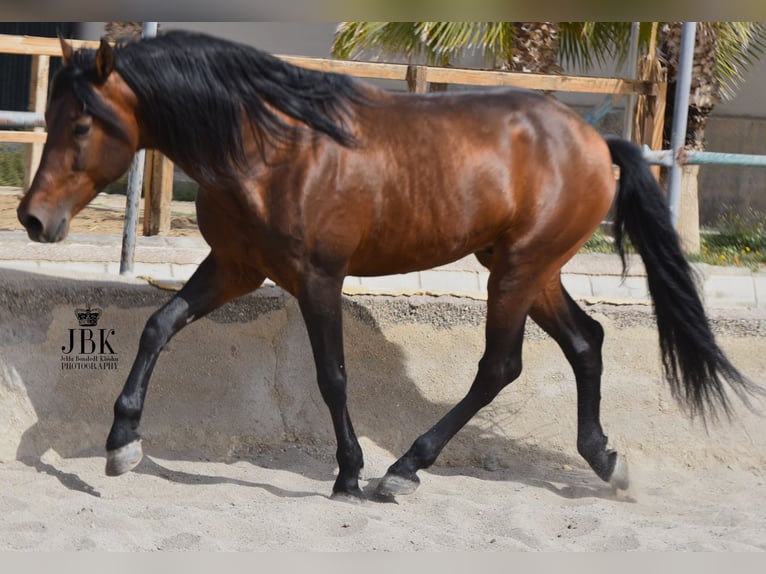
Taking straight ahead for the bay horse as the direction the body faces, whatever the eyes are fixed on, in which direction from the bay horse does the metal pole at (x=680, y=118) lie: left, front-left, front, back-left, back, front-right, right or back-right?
back-right

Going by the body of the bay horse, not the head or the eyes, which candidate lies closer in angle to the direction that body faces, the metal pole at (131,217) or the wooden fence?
the metal pole

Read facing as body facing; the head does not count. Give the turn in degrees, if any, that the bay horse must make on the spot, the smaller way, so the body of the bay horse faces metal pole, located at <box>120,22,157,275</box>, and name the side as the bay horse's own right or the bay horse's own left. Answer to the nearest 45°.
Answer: approximately 45° to the bay horse's own right

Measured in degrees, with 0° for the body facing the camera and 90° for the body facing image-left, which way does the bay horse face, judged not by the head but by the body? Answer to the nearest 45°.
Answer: approximately 90°

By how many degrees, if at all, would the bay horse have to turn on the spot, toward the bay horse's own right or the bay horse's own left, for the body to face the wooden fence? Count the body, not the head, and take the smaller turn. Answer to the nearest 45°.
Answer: approximately 90° to the bay horse's own right

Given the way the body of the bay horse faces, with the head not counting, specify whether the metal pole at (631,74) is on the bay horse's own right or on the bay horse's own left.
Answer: on the bay horse's own right

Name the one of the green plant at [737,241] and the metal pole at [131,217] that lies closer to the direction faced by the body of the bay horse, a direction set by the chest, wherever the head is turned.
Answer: the metal pole

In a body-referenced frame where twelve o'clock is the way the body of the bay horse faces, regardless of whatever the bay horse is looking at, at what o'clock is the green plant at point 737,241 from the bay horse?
The green plant is roughly at 4 o'clock from the bay horse.
